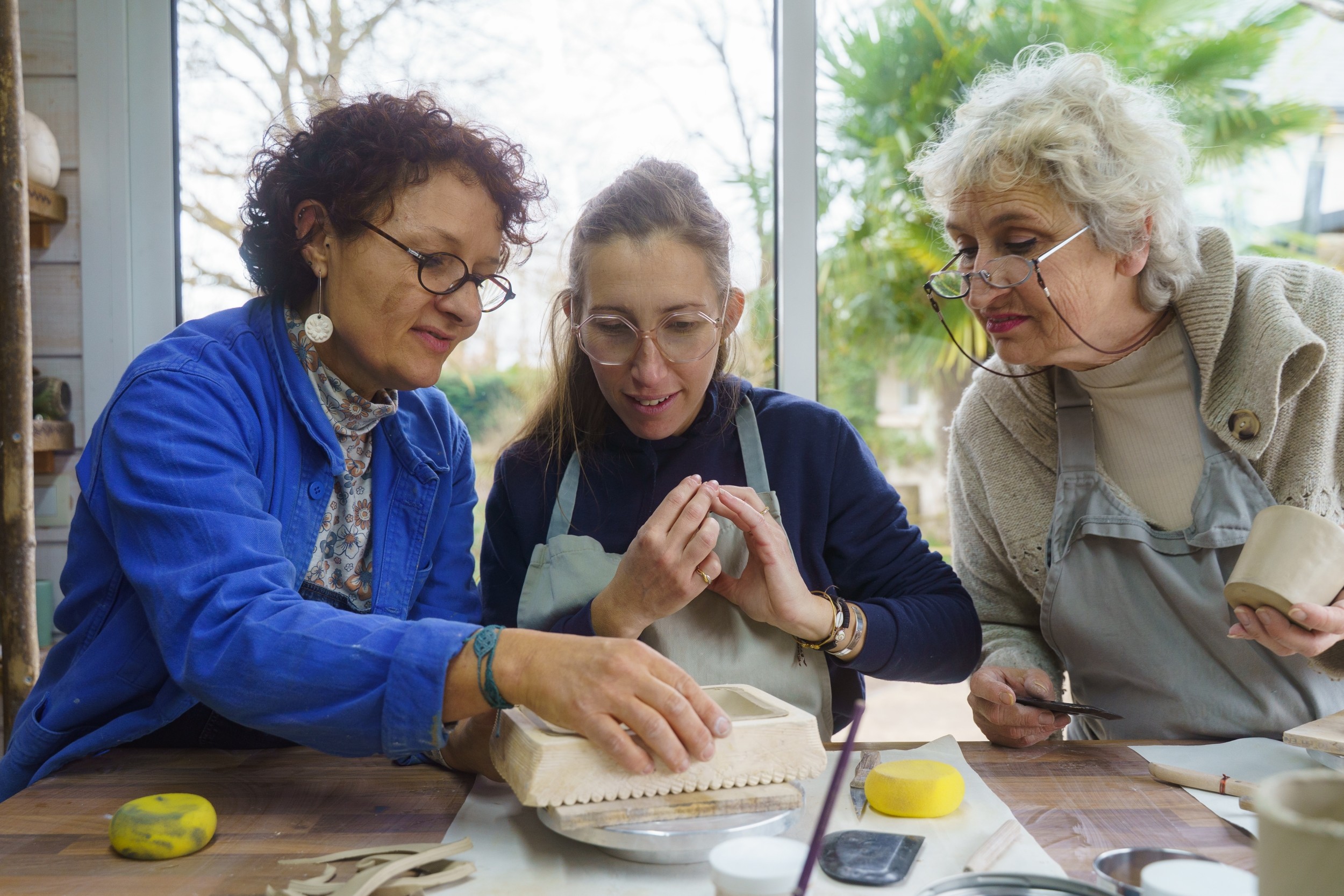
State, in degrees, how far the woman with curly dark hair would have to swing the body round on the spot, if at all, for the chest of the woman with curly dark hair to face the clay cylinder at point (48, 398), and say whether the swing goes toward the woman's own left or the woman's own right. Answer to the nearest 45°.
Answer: approximately 180°

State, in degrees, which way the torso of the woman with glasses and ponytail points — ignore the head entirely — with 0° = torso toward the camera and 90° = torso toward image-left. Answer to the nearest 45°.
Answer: approximately 0°

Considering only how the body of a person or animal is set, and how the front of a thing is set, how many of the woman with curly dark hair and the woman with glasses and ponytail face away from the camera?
0

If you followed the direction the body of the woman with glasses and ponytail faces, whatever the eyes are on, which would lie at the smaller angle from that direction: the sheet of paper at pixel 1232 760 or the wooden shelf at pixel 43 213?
the sheet of paper

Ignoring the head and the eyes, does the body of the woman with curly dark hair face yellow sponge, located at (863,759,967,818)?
yes

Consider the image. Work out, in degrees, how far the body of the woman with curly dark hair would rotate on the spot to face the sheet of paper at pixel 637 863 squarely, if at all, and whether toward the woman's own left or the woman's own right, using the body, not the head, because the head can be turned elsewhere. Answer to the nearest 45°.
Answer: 0° — they already face it

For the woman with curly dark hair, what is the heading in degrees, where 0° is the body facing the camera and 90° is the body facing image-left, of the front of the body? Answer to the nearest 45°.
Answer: approximately 315°

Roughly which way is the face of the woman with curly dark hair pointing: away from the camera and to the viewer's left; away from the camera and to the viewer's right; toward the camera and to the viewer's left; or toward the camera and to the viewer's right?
toward the camera and to the viewer's right

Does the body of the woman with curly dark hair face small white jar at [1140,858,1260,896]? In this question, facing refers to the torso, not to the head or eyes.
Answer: yes

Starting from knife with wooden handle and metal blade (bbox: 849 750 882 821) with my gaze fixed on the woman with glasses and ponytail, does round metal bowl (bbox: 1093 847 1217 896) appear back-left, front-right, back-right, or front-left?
back-right

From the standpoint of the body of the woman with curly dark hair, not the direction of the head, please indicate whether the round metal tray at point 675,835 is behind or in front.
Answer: in front
